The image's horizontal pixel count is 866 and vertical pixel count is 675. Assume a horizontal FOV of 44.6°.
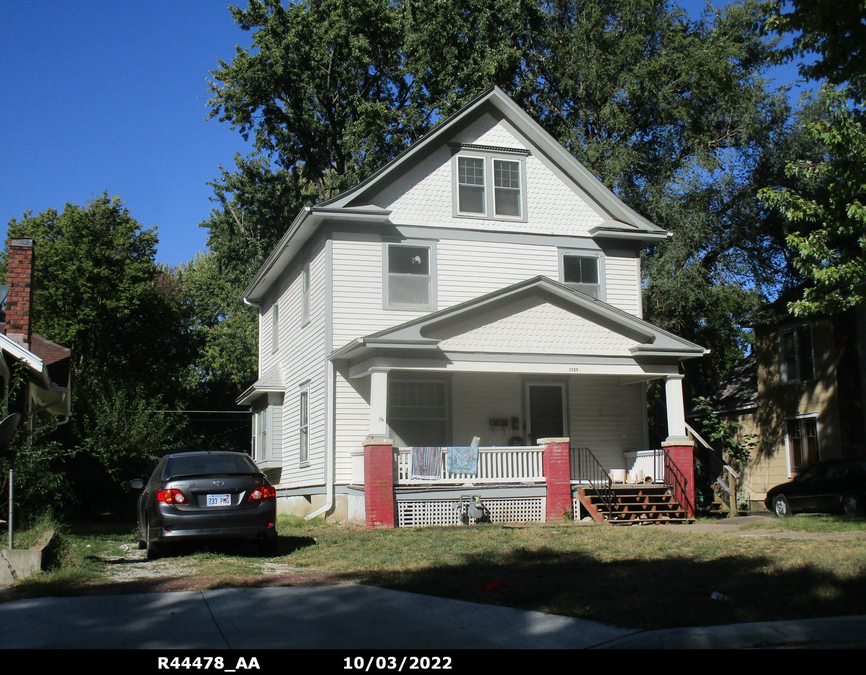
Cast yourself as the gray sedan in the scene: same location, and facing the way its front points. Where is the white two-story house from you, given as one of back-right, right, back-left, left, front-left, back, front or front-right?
front-right

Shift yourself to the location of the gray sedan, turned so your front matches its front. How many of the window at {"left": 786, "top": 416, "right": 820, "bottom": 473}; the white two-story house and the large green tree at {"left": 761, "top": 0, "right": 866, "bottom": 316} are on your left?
0

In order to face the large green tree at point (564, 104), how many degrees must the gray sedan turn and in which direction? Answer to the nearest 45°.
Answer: approximately 45° to its right

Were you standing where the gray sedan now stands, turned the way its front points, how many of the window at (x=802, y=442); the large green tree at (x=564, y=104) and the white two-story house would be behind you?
0

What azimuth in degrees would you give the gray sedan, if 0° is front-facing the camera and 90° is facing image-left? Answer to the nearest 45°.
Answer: approximately 180°

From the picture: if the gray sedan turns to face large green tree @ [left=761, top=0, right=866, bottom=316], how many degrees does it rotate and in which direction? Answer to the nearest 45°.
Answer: approximately 90° to its right

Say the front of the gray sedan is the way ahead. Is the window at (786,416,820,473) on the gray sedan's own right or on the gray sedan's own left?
on the gray sedan's own right
